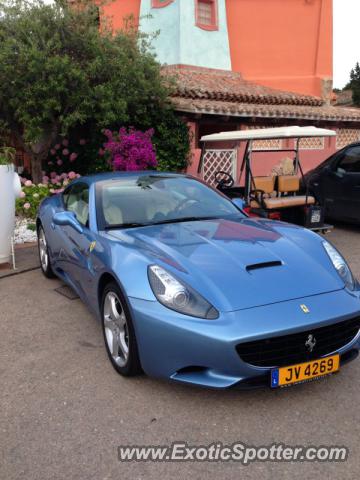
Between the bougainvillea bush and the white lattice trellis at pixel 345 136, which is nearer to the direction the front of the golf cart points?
the bougainvillea bush

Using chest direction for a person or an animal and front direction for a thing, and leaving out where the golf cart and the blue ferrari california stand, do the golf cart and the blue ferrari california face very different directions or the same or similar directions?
very different directions

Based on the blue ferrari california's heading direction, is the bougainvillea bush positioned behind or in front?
behind

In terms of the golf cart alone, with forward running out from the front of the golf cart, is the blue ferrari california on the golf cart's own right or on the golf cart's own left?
on the golf cart's own left

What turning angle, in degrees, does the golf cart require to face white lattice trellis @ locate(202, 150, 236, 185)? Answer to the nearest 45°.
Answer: approximately 45° to its right

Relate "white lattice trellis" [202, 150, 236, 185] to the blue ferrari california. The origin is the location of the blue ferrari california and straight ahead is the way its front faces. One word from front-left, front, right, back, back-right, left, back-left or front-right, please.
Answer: back-left

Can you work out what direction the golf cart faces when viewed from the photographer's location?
facing away from the viewer and to the left of the viewer

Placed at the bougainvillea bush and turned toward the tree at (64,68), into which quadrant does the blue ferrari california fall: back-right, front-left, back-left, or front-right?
back-left
